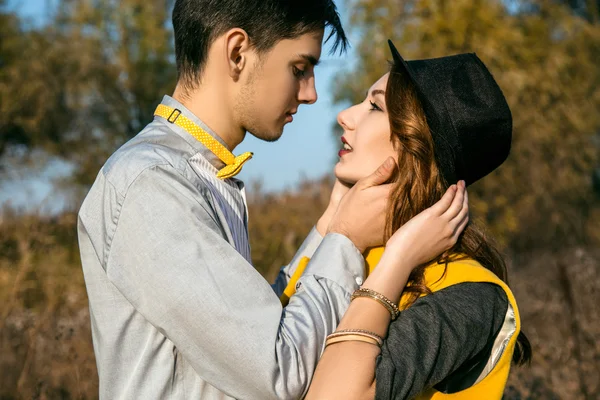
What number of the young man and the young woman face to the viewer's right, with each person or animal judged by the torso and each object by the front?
1

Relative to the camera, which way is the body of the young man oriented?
to the viewer's right

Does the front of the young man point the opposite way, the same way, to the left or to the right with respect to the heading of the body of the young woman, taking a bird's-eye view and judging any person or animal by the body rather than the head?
the opposite way

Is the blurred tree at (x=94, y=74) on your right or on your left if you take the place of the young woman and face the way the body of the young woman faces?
on your right

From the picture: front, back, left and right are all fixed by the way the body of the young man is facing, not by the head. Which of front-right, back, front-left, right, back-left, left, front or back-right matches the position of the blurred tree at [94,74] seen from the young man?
left

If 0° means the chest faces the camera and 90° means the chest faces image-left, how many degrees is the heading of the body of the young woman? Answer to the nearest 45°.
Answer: approximately 90°

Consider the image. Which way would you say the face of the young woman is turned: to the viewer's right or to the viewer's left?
to the viewer's left

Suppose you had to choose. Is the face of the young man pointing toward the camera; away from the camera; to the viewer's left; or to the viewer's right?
to the viewer's right
